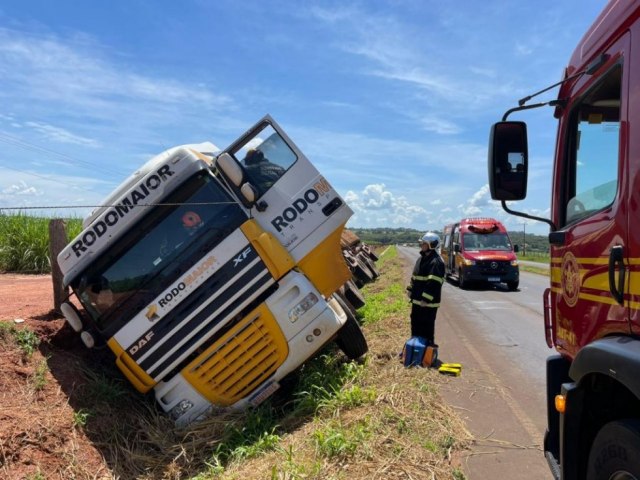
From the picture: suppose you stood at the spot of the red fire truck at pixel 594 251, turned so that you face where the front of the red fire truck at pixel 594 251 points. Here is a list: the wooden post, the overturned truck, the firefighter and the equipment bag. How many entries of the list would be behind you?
0

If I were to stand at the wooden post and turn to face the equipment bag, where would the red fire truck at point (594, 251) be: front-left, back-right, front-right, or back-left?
front-right

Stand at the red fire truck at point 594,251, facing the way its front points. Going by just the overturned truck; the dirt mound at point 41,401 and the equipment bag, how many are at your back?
0

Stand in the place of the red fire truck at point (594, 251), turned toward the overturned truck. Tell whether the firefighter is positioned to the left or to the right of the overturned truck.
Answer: right

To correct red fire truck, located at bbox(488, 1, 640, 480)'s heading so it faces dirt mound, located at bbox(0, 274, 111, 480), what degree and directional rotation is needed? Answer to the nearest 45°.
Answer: approximately 45° to its left

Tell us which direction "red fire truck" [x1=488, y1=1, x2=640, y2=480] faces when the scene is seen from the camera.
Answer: facing away from the viewer and to the left of the viewer

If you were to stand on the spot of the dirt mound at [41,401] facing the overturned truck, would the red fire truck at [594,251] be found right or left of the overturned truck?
right

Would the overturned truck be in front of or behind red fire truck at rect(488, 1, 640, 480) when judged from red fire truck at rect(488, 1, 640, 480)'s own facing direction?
in front

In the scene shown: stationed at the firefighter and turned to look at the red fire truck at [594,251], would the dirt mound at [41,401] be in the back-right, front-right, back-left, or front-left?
front-right

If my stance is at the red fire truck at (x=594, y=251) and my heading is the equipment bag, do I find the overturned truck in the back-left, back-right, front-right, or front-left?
front-left
